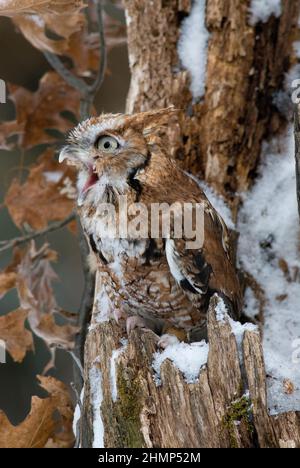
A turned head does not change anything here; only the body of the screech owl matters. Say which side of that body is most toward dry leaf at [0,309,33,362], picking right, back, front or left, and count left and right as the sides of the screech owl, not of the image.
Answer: right

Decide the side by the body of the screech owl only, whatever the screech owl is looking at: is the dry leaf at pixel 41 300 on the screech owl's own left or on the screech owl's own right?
on the screech owl's own right

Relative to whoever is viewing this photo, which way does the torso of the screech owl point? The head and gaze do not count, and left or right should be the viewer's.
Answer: facing the viewer and to the left of the viewer

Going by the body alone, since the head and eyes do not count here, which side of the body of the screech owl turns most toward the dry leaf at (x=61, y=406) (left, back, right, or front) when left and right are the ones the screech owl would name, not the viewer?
right

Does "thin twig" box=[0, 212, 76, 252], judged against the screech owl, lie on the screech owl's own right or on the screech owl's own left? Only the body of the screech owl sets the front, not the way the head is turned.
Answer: on the screech owl's own right

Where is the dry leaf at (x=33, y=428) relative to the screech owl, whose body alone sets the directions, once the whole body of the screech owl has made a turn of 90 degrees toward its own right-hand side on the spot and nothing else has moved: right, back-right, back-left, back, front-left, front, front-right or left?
front

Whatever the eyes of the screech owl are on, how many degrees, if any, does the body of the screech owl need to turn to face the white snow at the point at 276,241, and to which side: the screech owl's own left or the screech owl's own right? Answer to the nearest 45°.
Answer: approximately 180°
